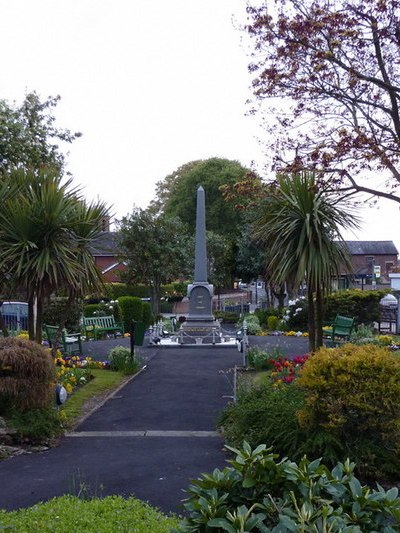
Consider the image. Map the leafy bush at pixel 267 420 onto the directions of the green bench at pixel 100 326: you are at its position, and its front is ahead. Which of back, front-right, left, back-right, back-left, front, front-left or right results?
front-right

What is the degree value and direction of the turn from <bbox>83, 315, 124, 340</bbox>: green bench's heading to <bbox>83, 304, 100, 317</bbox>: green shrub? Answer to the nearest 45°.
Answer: approximately 135° to its left

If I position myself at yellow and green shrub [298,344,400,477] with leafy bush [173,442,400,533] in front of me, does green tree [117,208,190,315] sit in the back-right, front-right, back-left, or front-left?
back-right

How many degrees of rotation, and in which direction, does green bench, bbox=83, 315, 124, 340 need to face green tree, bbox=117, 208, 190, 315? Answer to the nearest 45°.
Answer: approximately 135° to its left

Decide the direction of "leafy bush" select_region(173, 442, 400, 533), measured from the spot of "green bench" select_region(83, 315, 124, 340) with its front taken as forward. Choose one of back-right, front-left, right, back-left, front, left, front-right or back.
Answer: front-right

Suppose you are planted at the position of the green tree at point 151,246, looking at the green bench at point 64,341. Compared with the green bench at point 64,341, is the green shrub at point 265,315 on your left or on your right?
left

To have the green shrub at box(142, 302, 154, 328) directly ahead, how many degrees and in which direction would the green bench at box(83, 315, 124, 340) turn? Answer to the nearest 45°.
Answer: approximately 90° to its left

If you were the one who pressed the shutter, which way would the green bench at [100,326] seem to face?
facing the viewer and to the right of the viewer

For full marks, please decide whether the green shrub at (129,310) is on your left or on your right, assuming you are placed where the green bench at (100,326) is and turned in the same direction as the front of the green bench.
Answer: on your left

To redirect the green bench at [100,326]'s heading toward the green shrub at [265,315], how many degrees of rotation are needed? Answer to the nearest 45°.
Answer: approximately 90° to its left

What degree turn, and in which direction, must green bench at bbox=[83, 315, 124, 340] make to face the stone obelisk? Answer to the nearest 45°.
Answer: approximately 45° to its left

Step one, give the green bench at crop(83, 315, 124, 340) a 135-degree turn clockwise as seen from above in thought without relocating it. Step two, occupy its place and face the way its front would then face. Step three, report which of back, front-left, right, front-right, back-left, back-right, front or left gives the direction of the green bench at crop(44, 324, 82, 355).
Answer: left

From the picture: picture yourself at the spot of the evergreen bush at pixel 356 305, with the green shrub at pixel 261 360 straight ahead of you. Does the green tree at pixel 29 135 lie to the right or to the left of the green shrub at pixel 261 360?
right
